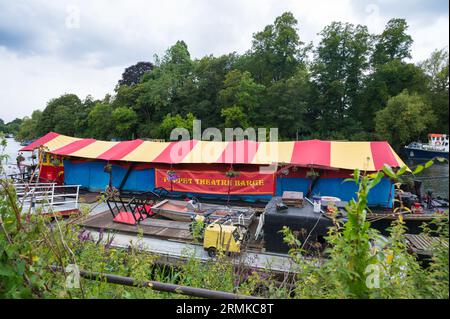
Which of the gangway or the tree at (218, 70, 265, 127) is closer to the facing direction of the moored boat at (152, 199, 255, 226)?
the gangway

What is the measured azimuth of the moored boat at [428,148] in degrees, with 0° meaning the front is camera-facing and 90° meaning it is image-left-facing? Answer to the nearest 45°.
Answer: approximately 90°

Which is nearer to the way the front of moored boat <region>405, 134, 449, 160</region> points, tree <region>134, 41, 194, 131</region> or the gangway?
the tree

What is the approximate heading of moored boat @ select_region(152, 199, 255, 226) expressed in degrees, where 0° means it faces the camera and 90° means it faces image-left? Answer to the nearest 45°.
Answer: approximately 90°

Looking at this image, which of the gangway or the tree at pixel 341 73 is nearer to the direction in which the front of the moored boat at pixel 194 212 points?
the gangway

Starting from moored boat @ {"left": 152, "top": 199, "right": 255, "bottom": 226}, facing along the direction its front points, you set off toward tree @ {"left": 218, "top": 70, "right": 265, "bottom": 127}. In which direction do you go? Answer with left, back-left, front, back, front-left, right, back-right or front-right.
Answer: right

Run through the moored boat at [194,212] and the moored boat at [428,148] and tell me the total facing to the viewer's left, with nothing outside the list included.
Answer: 2

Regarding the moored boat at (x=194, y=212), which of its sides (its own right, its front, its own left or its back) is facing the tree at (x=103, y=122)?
right
